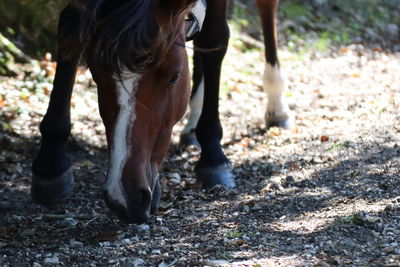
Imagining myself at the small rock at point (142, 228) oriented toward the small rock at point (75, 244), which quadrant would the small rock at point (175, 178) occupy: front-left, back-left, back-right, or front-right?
back-right

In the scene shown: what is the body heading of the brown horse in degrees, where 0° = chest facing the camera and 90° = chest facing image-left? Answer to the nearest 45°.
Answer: approximately 45°
